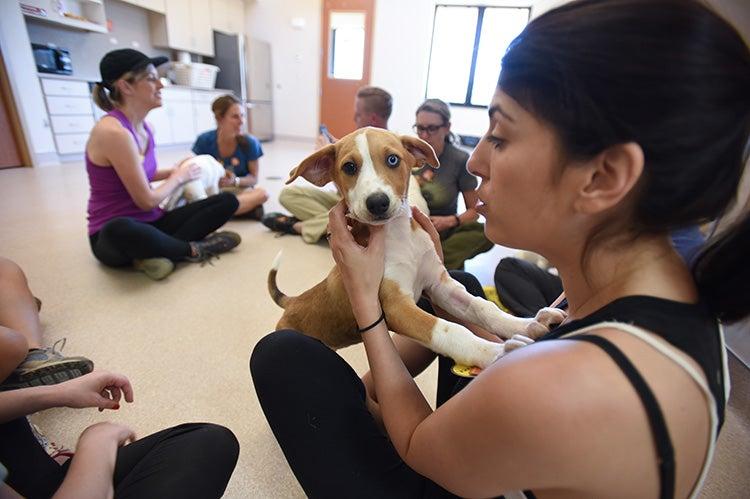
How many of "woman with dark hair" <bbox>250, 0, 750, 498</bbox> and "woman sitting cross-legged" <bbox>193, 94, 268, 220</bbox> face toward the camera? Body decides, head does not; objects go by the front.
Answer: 1

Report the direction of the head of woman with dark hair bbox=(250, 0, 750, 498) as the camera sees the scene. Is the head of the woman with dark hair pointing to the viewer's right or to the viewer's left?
to the viewer's left

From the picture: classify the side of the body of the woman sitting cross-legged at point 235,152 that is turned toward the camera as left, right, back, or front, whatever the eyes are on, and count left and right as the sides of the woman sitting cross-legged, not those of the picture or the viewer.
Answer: front

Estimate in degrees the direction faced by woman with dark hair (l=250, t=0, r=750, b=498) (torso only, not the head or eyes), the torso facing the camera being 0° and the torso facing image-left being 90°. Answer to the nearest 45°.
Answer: approximately 90°

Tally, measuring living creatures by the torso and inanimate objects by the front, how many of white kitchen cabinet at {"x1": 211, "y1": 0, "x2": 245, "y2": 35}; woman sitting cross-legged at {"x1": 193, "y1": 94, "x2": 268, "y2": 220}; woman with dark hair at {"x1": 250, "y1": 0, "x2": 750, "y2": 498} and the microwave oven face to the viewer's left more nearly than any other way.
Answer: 1

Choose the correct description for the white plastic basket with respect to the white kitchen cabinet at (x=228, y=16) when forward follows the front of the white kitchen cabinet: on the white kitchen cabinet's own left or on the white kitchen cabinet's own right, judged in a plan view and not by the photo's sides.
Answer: on the white kitchen cabinet's own right

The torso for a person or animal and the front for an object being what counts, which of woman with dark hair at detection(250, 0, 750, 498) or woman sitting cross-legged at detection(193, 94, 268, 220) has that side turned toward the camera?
the woman sitting cross-legged

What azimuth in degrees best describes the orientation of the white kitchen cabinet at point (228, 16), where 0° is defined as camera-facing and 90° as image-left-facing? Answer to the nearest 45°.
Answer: approximately 315°

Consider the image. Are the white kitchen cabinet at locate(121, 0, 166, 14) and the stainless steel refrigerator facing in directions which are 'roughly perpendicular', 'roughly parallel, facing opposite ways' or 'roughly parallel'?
roughly parallel

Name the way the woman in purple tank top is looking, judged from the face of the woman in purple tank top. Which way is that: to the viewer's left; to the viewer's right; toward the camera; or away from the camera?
to the viewer's right

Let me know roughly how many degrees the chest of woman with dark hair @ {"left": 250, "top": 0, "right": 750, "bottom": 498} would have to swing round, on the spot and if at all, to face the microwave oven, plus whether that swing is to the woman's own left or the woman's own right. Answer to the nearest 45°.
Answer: approximately 45° to the woman's own right

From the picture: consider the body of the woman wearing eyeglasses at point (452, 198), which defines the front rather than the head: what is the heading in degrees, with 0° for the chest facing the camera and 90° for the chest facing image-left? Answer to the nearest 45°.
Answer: approximately 45°
